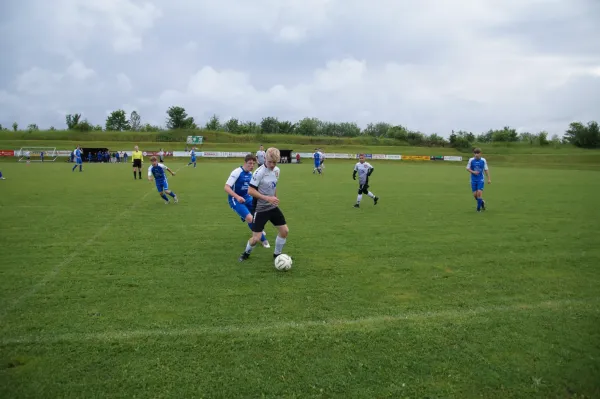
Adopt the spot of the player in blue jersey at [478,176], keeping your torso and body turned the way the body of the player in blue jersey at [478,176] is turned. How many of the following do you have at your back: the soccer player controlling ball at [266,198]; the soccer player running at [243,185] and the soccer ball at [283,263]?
0

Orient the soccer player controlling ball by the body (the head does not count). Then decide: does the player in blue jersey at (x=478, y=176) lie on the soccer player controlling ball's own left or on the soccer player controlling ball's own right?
on the soccer player controlling ball's own left

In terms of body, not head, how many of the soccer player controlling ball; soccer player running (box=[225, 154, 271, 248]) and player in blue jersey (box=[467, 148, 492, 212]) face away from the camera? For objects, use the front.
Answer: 0

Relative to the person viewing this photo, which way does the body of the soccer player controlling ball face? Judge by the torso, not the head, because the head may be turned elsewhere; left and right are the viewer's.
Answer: facing the viewer and to the right of the viewer

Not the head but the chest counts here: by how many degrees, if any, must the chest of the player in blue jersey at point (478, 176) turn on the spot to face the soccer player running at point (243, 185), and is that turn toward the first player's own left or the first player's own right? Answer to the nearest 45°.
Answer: approximately 45° to the first player's own right

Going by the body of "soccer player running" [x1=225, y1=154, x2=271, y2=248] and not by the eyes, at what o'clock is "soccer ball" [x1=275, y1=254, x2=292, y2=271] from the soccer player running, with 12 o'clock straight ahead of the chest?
The soccer ball is roughly at 1 o'clock from the soccer player running.

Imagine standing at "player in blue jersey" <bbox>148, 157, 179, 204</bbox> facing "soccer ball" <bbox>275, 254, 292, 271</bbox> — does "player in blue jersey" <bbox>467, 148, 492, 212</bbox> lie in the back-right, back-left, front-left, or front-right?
front-left

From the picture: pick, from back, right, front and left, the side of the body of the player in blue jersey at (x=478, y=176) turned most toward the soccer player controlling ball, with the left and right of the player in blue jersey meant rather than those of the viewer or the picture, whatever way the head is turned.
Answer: front

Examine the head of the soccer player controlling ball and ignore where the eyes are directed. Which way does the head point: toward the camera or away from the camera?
toward the camera

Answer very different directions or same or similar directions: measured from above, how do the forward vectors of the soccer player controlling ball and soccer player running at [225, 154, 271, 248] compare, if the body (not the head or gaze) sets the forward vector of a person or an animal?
same or similar directions

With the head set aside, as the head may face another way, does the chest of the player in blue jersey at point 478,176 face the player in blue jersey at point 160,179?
no
